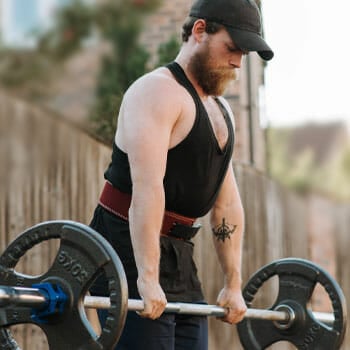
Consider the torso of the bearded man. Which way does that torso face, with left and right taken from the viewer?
facing the viewer and to the right of the viewer
